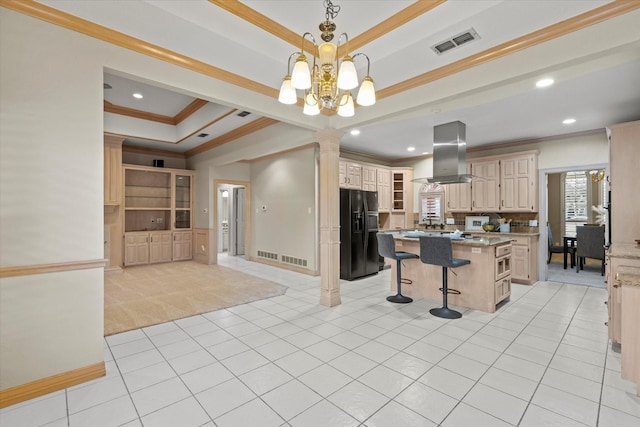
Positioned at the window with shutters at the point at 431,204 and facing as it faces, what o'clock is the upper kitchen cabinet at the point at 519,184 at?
The upper kitchen cabinet is roughly at 10 o'clock from the window with shutters.

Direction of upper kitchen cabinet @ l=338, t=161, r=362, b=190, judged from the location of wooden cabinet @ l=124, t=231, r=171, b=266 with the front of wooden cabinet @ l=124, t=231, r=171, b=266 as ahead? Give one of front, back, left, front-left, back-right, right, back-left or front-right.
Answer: front-left

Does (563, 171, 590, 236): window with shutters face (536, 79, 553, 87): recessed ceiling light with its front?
yes

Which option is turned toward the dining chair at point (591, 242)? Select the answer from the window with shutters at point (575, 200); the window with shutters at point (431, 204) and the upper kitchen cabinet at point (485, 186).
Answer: the window with shutters at point (575, 200)

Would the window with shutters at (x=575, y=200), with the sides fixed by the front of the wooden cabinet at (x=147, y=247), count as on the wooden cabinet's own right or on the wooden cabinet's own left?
on the wooden cabinet's own left

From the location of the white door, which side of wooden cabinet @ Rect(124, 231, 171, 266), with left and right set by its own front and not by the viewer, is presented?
left

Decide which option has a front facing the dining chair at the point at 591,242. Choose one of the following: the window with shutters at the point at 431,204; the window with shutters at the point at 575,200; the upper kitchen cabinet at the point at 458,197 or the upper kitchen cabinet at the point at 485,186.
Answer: the window with shutters at the point at 575,200

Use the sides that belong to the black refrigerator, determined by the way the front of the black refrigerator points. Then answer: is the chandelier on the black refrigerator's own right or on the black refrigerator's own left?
on the black refrigerator's own right

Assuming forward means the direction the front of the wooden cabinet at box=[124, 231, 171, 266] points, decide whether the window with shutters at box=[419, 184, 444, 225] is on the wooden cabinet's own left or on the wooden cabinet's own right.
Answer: on the wooden cabinet's own left

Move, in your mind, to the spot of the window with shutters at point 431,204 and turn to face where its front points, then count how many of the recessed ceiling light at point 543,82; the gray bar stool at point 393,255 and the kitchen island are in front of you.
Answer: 3

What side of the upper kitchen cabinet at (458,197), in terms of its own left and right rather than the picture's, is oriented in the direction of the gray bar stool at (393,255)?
front
